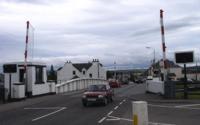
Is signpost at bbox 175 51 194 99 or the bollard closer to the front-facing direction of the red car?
the bollard

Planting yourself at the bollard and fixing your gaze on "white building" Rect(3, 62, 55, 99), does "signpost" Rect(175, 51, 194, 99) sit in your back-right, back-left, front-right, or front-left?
front-right

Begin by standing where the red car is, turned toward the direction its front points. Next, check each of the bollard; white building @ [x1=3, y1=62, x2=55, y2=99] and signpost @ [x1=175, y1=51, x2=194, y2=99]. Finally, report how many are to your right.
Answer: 1

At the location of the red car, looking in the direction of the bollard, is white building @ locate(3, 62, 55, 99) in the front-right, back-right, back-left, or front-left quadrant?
back-right

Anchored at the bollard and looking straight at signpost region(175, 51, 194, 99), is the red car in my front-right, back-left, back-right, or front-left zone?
front-left

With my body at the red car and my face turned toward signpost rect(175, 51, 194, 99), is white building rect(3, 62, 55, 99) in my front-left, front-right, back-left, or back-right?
back-left

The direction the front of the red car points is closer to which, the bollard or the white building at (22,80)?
the bollard

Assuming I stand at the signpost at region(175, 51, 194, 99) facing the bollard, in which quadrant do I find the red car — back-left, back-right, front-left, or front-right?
front-right

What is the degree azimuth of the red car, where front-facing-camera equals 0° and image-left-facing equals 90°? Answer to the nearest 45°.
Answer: approximately 45°

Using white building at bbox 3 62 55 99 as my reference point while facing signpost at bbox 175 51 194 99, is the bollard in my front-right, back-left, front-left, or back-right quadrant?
front-right

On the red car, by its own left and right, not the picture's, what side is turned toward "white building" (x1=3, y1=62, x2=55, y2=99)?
right

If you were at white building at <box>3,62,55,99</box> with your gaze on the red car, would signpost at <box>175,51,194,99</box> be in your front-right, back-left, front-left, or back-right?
front-left

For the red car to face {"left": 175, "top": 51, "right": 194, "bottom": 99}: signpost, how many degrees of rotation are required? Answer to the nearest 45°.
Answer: approximately 135° to its left

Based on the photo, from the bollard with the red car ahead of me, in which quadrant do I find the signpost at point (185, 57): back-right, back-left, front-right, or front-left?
front-right

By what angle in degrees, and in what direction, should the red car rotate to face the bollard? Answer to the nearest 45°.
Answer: approximately 45° to its left
